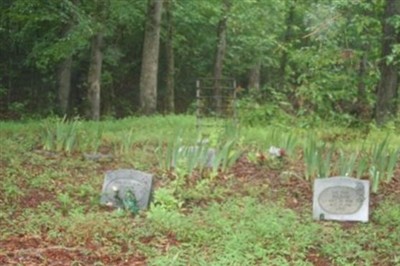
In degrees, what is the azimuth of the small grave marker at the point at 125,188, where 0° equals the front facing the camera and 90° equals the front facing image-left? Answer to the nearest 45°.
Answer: approximately 0°

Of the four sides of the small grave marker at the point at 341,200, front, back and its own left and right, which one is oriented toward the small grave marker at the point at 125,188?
right

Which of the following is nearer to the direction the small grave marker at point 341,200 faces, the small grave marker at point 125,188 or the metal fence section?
the small grave marker

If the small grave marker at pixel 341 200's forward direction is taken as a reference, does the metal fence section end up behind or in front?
behind

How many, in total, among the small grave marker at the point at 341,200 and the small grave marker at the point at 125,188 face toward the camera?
2

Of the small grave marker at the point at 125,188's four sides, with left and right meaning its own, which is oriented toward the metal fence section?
back

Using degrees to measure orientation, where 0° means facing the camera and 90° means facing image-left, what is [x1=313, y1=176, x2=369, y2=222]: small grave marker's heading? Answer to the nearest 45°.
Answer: approximately 0°

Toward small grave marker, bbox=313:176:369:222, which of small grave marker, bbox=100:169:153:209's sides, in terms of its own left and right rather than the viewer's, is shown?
left
